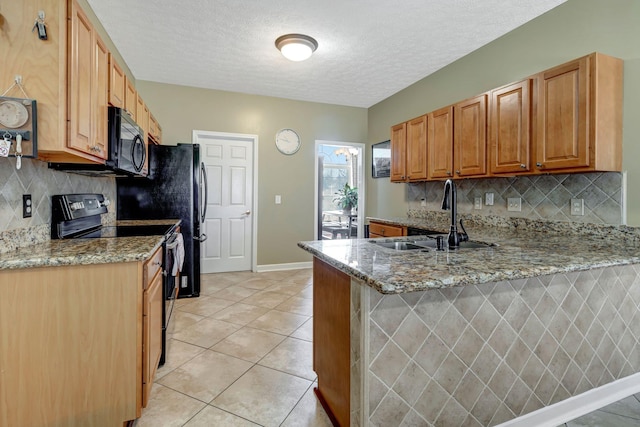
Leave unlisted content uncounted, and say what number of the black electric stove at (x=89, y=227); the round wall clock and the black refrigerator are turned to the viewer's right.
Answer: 2

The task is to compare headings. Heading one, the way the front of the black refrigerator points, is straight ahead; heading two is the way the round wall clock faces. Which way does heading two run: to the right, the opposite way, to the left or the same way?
to the right

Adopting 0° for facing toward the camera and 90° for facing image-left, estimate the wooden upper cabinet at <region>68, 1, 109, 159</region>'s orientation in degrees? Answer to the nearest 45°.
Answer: approximately 270°

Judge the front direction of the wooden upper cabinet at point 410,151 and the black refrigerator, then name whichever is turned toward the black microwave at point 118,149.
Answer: the wooden upper cabinet

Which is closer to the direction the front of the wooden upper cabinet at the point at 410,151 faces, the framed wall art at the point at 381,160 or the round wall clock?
the round wall clock

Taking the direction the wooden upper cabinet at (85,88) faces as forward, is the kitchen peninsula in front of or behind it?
in front

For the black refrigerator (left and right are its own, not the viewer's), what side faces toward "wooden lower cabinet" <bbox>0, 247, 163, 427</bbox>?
right

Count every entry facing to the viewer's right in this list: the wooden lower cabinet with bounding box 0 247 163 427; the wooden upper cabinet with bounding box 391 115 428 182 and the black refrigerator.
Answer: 2

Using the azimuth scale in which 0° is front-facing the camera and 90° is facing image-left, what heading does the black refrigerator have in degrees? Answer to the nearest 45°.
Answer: approximately 270°

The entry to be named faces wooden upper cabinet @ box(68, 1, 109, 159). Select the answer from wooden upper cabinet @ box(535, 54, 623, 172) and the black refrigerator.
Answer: wooden upper cabinet @ box(535, 54, 623, 172)

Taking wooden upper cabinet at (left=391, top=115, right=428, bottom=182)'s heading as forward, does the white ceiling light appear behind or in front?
in front

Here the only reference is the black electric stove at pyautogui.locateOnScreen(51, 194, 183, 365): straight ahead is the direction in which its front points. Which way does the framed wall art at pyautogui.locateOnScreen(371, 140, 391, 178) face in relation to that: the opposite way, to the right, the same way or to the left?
the opposite way

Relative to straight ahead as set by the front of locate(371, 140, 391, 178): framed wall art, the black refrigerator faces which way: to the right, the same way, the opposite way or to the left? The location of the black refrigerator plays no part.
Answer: the opposite way
